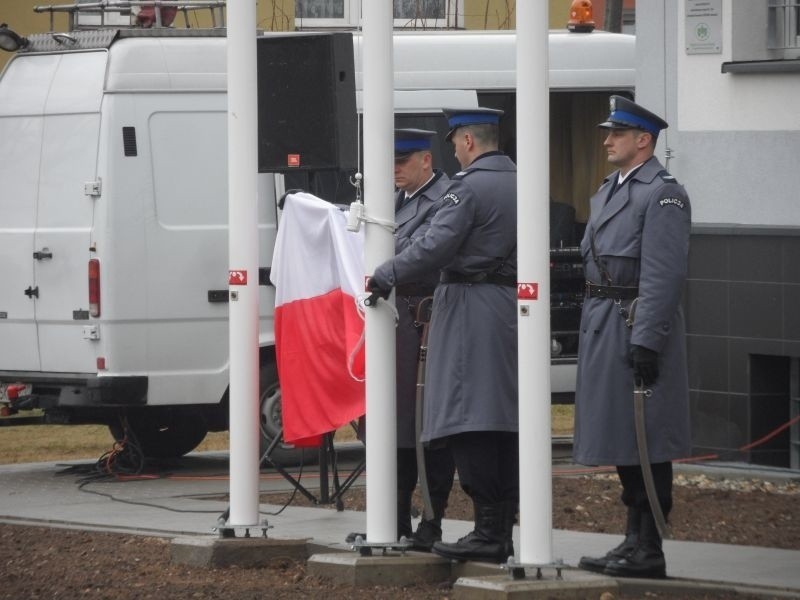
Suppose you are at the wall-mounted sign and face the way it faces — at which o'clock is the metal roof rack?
The metal roof rack is roughly at 3 o'clock from the wall-mounted sign.

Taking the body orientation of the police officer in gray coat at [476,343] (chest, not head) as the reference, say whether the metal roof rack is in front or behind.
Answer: in front

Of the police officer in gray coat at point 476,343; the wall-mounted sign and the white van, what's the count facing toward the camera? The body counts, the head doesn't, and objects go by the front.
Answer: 1

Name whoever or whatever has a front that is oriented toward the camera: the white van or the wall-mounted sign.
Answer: the wall-mounted sign

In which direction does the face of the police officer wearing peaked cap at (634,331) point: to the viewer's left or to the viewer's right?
to the viewer's left

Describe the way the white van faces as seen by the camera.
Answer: facing away from the viewer and to the right of the viewer

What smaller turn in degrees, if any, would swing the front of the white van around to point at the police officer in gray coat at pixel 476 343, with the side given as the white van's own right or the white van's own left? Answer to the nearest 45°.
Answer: approximately 90° to the white van's own right

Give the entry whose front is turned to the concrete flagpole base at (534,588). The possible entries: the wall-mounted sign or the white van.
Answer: the wall-mounted sign

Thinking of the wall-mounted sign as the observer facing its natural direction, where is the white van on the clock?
The white van is roughly at 3 o'clock from the wall-mounted sign.

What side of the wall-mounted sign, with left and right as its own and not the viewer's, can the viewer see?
front

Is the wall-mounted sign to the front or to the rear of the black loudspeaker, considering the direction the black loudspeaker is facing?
to the rear

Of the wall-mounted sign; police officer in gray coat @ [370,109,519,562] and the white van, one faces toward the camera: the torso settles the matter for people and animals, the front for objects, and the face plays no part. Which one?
the wall-mounted sign

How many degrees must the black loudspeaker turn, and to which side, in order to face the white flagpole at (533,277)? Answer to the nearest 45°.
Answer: approximately 90° to its left

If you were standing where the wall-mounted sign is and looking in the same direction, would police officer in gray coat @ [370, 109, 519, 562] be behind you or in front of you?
in front

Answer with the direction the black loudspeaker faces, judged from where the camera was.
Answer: facing the viewer and to the left of the viewer

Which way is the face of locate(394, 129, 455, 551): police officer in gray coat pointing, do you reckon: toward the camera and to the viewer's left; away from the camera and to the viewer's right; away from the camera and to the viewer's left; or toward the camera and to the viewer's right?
toward the camera and to the viewer's left
